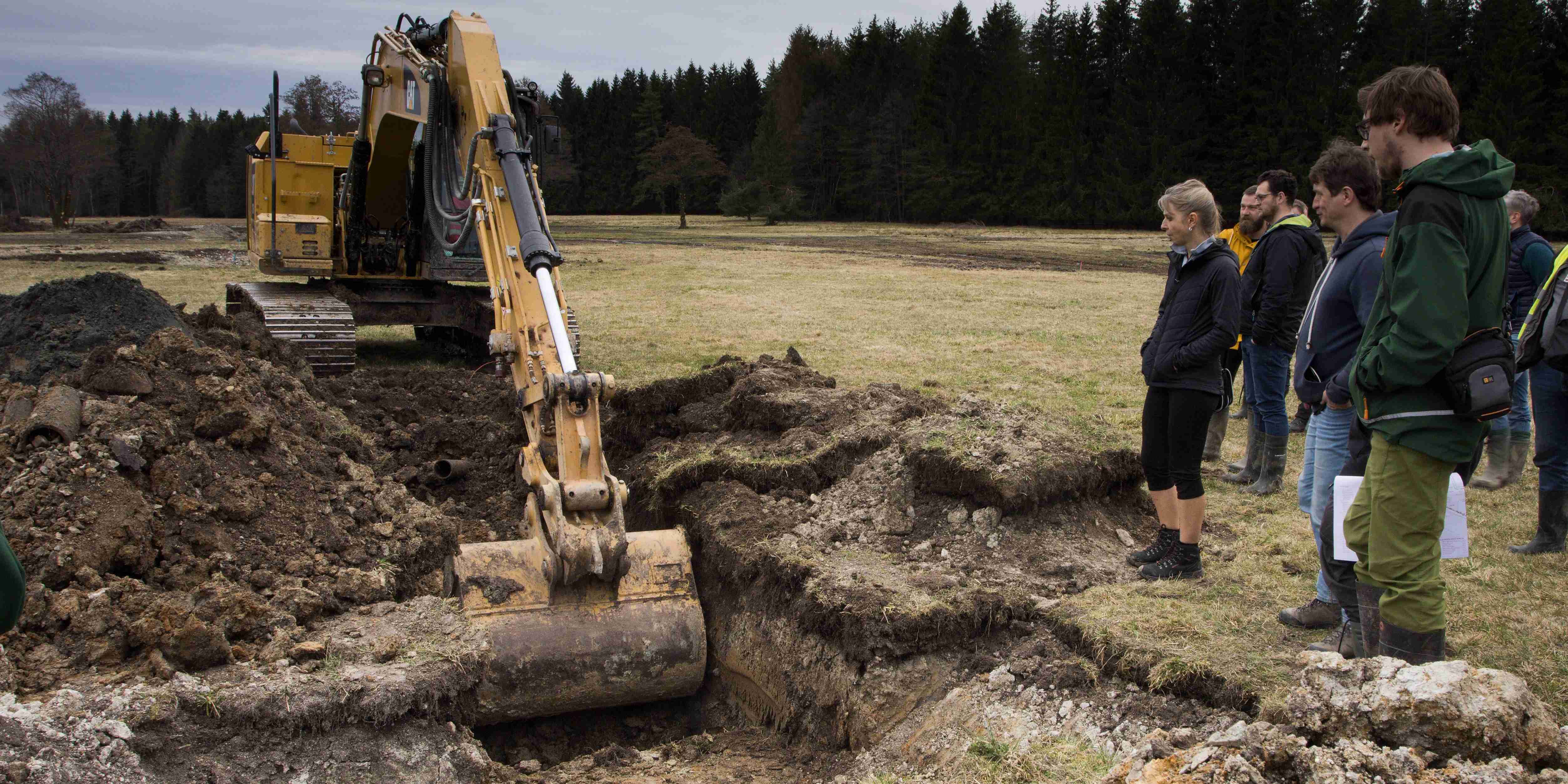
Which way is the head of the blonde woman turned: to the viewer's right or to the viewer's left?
to the viewer's left

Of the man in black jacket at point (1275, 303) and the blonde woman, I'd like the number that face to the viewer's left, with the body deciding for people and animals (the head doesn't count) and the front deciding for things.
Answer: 2

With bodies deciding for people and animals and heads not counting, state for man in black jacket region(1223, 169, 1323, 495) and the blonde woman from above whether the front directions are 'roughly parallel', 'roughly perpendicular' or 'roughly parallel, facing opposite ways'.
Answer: roughly parallel

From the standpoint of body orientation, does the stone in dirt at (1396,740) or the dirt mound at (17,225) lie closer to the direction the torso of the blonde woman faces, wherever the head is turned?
the dirt mound

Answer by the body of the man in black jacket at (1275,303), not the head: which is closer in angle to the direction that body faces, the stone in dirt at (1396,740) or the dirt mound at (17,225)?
the dirt mound

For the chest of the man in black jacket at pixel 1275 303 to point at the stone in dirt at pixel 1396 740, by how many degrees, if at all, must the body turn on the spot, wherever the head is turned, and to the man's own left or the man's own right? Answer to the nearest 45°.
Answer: approximately 90° to the man's own left

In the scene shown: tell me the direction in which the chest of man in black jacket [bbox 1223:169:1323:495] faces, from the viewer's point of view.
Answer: to the viewer's left

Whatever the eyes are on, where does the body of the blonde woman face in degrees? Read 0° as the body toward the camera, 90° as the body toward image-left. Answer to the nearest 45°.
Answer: approximately 90°

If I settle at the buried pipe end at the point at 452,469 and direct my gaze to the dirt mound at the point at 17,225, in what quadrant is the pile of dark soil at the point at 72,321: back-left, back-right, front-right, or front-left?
front-left

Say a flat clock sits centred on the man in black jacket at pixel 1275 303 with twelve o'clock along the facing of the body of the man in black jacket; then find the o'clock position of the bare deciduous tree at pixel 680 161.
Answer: The bare deciduous tree is roughly at 2 o'clock from the man in black jacket.

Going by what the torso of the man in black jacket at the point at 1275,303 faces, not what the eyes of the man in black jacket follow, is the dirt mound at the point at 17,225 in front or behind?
in front

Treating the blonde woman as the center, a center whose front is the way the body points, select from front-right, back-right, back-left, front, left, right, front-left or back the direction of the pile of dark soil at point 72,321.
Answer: front
